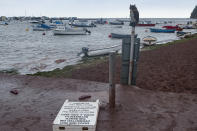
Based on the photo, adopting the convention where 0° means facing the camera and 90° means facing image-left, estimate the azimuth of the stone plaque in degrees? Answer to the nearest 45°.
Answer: approximately 0°

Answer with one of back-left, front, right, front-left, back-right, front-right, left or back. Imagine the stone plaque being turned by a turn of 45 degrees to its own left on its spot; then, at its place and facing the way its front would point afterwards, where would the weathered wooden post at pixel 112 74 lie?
left
